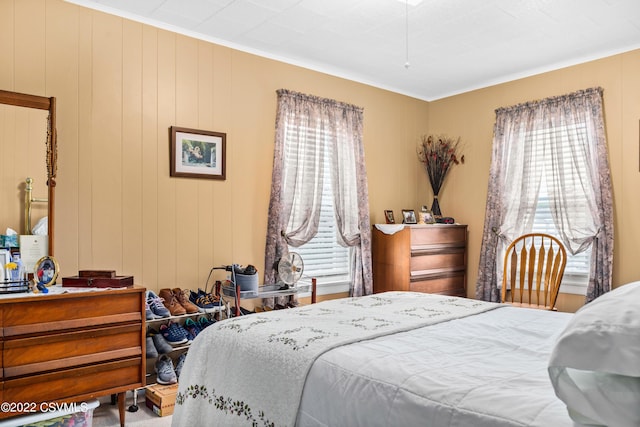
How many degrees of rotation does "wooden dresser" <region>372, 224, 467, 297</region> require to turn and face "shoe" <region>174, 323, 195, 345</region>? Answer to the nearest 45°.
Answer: approximately 90° to its right

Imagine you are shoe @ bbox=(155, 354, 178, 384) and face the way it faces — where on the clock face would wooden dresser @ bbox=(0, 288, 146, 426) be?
The wooden dresser is roughly at 3 o'clock from the shoe.

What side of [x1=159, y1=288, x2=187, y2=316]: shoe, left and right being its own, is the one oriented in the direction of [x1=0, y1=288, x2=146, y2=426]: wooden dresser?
right

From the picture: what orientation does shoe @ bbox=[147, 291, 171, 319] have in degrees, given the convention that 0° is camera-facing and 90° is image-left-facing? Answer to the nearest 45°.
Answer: approximately 315°

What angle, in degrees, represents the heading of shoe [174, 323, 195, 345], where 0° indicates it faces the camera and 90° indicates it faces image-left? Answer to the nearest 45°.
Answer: approximately 315°

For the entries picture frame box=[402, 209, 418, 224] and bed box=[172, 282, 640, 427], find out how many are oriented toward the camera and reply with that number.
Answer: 1

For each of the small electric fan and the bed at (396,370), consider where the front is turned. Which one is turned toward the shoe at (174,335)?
the bed

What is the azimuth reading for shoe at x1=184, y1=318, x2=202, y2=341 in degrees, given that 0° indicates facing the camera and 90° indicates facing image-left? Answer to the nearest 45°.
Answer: approximately 315°

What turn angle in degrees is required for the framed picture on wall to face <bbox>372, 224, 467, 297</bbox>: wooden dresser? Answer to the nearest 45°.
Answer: approximately 45° to its left
